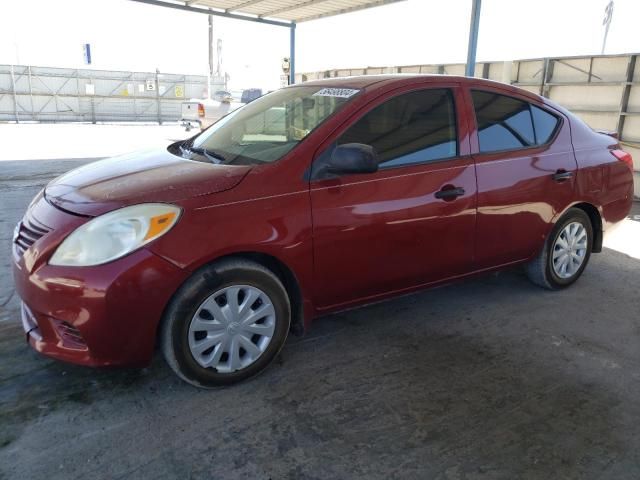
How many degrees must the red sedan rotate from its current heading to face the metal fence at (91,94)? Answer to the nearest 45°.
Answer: approximately 90° to its right

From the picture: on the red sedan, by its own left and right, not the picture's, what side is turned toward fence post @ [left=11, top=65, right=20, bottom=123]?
right

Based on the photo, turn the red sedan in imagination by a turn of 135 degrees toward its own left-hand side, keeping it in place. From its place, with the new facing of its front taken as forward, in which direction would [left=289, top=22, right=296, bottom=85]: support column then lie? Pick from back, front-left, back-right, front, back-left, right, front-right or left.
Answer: left

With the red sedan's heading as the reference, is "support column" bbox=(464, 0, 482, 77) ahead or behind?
behind
